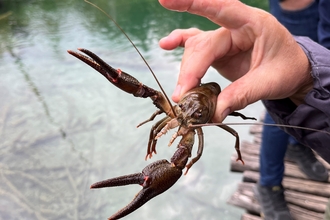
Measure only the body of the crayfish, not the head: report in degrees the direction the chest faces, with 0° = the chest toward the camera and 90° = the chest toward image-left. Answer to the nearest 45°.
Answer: approximately 45°
